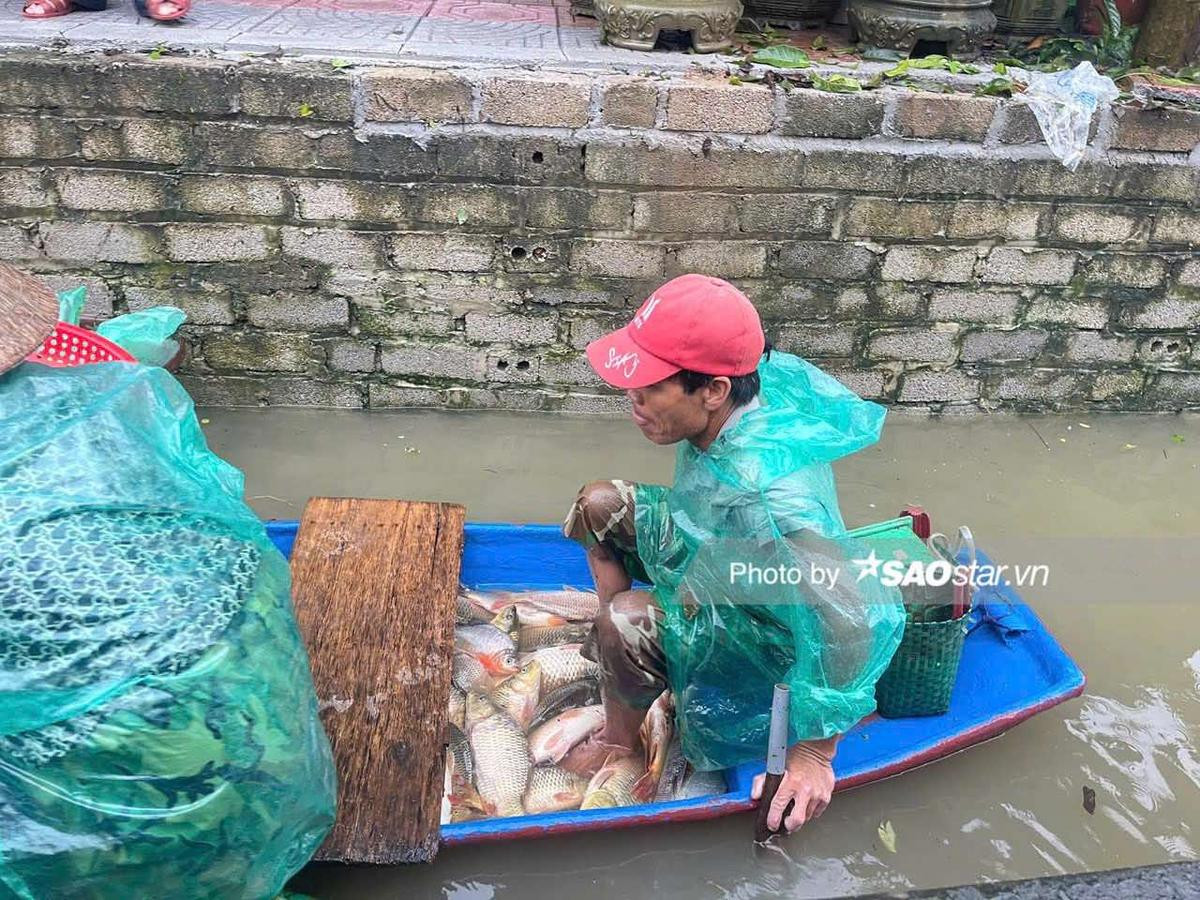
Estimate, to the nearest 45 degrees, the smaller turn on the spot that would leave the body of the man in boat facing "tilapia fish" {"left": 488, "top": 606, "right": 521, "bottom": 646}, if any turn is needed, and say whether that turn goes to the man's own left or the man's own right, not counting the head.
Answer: approximately 45° to the man's own right

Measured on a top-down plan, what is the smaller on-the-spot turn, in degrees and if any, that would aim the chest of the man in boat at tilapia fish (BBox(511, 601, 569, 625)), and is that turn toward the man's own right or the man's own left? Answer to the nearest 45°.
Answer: approximately 45° to the man's own right

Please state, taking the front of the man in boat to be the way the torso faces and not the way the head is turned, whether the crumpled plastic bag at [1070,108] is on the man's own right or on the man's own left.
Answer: on the man's own right

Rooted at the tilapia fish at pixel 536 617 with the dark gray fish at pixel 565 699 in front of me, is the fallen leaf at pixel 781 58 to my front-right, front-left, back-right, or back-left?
back-left

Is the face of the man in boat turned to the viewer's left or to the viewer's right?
to the viewer's left

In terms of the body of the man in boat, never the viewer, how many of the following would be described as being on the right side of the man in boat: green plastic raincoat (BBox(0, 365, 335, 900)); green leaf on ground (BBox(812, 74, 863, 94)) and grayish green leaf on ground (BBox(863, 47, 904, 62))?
2

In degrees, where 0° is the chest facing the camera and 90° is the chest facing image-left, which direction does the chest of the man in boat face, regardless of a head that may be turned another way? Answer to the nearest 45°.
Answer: approximately 90°

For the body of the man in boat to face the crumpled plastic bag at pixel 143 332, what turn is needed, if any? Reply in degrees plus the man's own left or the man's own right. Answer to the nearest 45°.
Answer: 0° — they already face it
